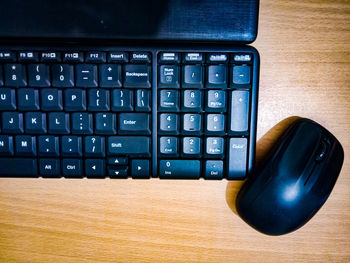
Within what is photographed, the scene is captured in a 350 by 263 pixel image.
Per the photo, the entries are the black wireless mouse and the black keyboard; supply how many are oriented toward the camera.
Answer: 1

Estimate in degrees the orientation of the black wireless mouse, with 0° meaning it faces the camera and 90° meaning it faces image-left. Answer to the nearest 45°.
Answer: approximately 225°
